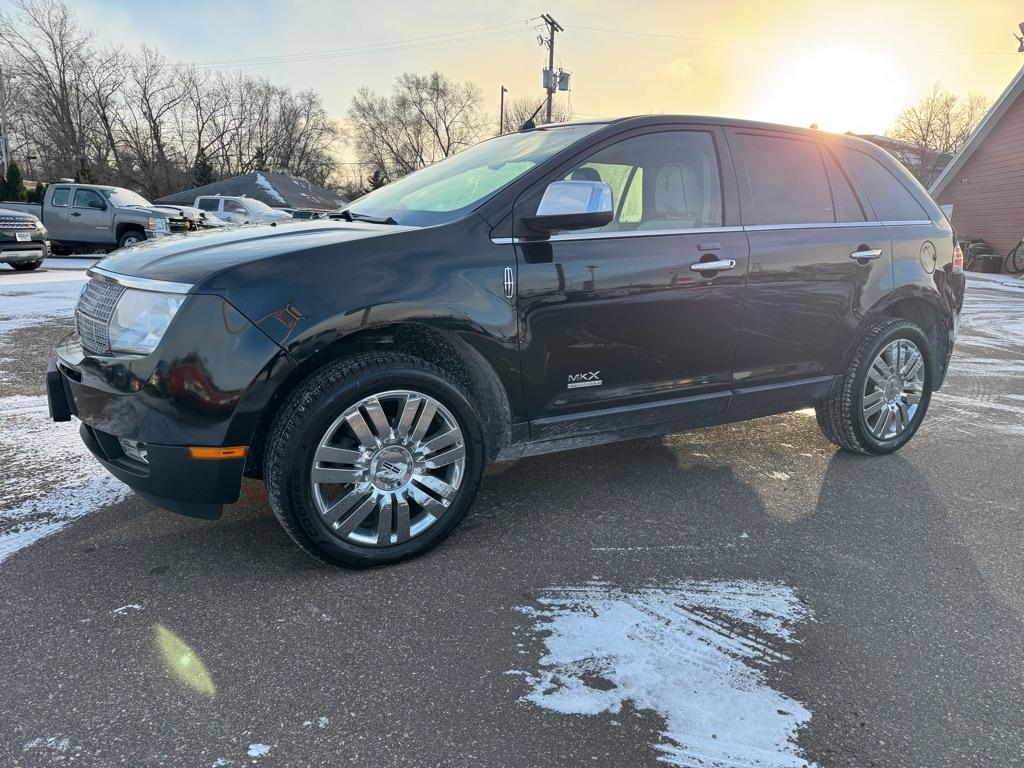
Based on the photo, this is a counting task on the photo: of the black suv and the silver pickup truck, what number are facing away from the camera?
0

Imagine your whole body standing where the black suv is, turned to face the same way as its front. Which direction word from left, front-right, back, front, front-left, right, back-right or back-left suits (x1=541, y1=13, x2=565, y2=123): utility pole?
back-right

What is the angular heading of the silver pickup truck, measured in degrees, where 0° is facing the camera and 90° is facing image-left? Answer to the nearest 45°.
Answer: approximately 315°

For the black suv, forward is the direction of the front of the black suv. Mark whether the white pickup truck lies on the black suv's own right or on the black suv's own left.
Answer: on the black suv's own right

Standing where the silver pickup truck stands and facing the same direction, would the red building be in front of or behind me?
in front

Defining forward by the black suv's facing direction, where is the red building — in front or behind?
behind

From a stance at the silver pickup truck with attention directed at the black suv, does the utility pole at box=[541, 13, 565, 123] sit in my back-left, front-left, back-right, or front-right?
back-left

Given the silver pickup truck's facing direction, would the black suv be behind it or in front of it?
in front

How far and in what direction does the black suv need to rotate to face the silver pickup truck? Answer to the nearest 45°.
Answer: approximately 90° to its right

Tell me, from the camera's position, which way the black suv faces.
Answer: facing the viewer and to the left of the viewer

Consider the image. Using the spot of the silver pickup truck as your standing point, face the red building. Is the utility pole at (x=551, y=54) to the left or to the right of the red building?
left

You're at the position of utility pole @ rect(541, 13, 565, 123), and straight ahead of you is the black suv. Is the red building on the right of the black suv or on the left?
left
